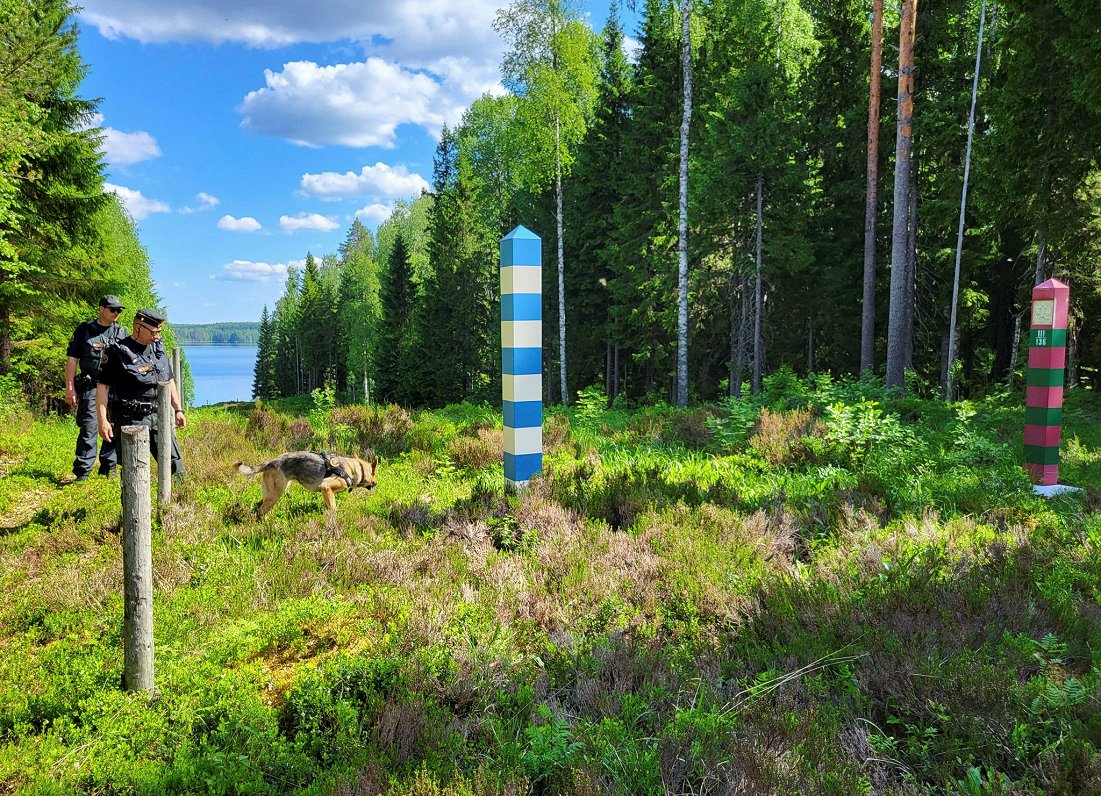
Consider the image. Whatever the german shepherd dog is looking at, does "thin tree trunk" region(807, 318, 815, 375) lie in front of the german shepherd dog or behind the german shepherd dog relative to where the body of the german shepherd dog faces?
in front

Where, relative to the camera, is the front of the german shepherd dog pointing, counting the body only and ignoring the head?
to the viewer's right

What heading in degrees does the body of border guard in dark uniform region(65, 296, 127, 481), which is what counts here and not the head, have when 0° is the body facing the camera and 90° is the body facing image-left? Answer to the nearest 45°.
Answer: approximately 315°

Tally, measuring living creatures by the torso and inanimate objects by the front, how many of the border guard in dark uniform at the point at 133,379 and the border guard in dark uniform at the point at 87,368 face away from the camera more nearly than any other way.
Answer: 0

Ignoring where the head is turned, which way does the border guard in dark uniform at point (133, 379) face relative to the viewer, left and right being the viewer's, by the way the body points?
facing the viewer and to the right of the viewer

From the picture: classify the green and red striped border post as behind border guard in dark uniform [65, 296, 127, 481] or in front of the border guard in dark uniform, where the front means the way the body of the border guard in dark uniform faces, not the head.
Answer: in front

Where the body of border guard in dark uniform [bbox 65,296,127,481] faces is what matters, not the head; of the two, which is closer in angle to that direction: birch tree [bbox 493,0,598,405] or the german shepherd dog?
the german shepherd dog

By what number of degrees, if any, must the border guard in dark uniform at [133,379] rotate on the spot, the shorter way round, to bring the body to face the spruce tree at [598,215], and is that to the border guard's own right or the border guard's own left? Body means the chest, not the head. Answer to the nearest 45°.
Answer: approximately 90° to the border guard's own left
